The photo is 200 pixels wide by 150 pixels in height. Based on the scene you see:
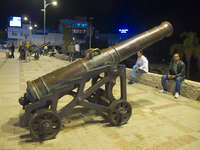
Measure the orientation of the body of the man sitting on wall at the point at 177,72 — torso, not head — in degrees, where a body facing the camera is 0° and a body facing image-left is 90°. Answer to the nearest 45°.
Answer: approximately 45°

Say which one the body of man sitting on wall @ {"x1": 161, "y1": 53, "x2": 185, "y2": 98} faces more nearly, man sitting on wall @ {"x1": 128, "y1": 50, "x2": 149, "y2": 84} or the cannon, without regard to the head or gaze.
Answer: the cannon

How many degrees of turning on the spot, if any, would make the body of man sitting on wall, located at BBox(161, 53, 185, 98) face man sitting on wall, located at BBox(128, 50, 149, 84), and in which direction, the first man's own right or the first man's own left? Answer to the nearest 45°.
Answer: approximately 90° to the first man's own right
